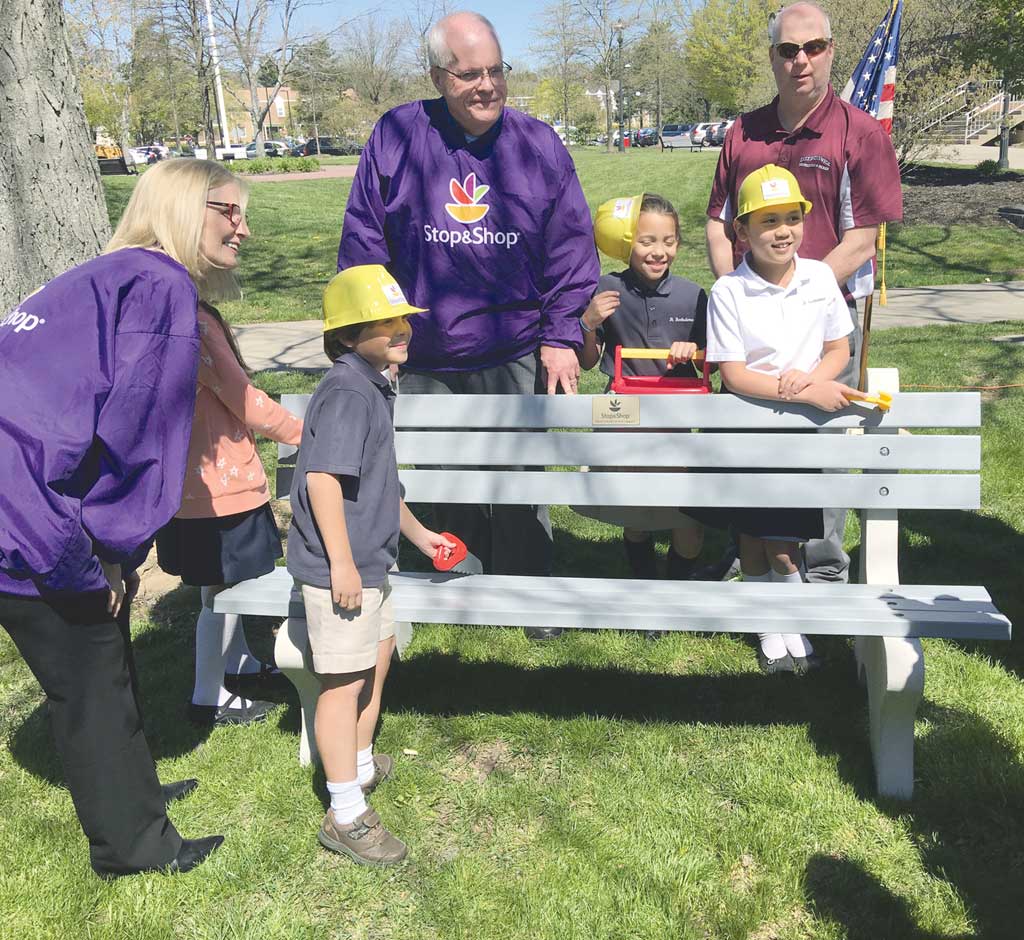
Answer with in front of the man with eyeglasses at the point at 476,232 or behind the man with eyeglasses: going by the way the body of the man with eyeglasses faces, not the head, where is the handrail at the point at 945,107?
behind

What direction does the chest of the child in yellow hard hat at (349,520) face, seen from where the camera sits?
to the viewer's right

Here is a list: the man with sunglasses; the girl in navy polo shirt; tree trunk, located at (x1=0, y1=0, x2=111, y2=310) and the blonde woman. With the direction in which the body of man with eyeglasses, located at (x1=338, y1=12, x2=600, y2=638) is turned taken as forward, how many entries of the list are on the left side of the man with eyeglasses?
2

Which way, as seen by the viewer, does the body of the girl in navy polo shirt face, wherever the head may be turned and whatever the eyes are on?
toward the camera

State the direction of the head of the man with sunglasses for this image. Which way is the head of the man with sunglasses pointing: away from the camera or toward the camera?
toward the camera

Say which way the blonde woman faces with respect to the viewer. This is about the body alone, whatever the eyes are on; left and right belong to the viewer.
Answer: facing away from the viewer and to the right of the viewer

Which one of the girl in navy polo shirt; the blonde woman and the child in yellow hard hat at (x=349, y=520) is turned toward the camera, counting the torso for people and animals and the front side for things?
the girl in navy polo shirt

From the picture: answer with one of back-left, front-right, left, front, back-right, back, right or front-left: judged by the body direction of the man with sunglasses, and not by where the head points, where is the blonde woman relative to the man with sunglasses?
front-right

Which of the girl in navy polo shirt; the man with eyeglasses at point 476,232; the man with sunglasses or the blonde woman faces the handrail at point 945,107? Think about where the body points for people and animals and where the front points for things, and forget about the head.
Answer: the blonde woman

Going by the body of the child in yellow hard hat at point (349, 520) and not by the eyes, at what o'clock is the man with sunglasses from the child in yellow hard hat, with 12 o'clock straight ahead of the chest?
The man with sunglasses is roughly at 11 o'clock from the child in yellow hard hat.

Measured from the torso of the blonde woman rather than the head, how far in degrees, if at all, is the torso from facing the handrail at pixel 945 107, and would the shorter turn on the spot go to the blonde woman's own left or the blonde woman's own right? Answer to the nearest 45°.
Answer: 0° — they already face it

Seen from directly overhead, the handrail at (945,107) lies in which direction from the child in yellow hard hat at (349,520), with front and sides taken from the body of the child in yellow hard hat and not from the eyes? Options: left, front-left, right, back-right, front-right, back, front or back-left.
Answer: front-left

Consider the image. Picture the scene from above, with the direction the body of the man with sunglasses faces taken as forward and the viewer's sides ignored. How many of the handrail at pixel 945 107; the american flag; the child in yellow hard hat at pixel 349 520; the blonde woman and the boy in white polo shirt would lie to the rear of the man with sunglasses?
2
